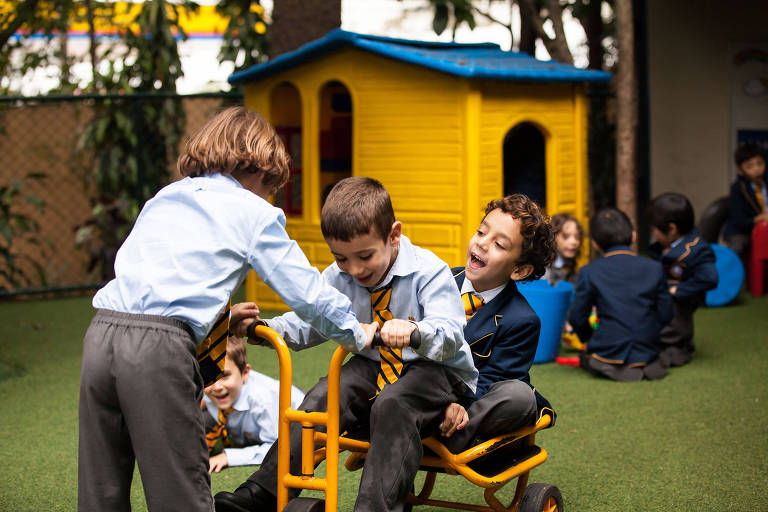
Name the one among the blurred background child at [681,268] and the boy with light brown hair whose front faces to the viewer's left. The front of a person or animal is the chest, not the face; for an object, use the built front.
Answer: the blurred background child

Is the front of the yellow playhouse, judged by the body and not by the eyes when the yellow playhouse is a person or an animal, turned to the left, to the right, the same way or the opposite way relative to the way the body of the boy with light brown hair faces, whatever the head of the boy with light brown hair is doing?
the opposite way

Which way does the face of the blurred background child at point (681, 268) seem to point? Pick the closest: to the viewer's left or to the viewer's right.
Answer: to the viewer's left

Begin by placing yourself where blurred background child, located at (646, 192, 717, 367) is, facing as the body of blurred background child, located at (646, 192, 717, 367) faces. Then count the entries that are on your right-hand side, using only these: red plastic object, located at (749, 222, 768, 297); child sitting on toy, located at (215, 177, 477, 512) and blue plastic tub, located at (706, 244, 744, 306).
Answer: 2

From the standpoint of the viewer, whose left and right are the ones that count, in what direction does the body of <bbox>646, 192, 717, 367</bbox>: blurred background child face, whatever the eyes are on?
facing to the left of the viewer

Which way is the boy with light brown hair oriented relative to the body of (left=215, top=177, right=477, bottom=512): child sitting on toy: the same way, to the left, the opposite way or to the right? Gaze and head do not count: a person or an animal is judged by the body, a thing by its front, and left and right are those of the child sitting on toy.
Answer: the opposite way

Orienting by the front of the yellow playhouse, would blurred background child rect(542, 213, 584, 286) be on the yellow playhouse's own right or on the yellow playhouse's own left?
on the yellow playhouse's own left

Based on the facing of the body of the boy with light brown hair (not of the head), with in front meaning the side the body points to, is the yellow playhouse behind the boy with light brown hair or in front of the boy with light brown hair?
in front

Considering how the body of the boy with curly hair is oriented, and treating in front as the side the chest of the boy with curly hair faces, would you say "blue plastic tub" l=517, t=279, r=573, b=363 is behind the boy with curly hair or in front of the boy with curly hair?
behind

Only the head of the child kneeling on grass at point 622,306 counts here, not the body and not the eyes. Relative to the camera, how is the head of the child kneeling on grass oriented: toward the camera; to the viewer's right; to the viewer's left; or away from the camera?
away from the camera

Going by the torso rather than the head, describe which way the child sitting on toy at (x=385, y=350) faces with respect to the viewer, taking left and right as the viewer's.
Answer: facing the viewer and to the left of the viewer

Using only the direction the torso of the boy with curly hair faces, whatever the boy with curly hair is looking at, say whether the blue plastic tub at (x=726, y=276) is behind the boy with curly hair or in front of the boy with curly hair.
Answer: behind

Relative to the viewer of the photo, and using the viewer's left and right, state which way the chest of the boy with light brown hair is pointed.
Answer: facing away from the viewer and to the right of the viewer

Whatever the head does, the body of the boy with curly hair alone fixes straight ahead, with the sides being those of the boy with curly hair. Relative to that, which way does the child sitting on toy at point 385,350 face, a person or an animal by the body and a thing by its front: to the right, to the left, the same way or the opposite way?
the same way
